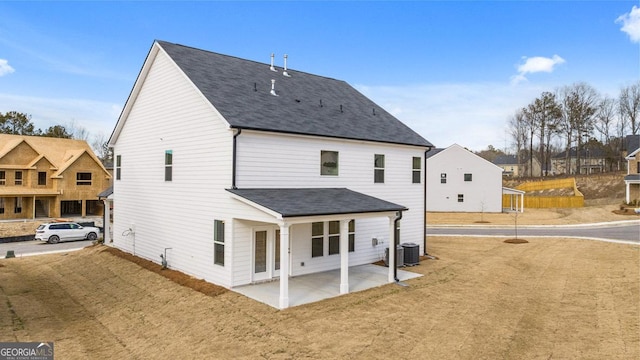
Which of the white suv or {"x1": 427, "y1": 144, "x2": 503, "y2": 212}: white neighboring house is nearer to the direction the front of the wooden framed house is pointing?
the white suv

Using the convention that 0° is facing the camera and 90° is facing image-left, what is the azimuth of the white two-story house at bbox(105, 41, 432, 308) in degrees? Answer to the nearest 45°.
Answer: approximately 135°

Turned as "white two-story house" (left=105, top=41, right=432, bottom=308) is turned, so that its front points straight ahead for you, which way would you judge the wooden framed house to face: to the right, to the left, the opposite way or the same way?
the opposite way

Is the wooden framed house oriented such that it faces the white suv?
yes

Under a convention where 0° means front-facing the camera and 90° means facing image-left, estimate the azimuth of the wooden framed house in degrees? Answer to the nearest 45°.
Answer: approximately 0°
